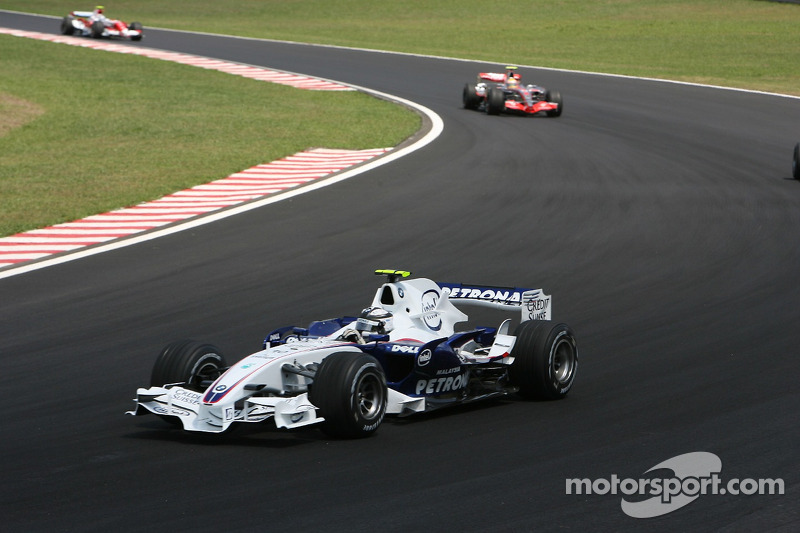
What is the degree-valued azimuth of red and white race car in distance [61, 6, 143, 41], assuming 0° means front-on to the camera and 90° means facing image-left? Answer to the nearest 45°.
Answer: approximately 315°

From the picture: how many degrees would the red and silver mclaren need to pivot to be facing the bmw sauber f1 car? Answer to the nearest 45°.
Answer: approximately 45° to its right

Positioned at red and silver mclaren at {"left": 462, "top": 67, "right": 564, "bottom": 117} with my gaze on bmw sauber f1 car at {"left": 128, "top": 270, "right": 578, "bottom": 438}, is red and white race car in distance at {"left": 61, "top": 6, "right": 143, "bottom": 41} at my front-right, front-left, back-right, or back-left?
back-right

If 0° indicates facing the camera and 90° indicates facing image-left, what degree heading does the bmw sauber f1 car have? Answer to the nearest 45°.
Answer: approximately 45°

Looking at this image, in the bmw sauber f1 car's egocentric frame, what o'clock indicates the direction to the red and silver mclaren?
The red and silver mclaren is roughly at 5 o'clock from the bmw sauber f1 car.

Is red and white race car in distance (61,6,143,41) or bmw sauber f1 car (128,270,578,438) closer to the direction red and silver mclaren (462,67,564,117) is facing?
the bmw sauber f1 car

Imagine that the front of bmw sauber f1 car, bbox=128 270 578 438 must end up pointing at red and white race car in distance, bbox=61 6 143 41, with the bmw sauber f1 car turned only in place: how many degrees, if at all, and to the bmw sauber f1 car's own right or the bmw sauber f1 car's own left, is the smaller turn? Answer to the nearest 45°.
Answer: approximately 135° to the bmw sauber f1 car's own right

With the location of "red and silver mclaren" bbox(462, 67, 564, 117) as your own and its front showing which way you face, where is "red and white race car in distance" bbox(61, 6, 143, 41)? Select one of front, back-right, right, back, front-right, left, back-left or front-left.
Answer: back

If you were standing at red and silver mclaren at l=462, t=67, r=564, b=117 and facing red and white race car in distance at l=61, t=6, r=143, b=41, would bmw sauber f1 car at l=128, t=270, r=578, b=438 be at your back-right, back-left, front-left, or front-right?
back-left
